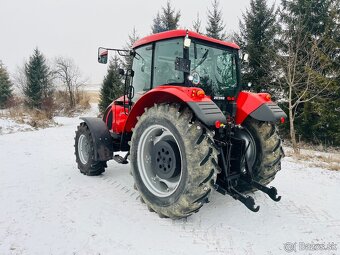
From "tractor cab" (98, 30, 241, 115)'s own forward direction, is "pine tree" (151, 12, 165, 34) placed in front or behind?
in front

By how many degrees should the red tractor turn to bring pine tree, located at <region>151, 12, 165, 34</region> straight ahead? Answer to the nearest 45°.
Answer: approximately 45° to its right

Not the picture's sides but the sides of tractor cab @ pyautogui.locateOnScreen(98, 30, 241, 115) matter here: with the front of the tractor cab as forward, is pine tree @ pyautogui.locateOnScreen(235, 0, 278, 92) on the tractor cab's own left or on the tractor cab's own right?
on the tractor cab's own right

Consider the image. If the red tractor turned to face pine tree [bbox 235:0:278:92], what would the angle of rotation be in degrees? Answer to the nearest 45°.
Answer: approximately 45° to its right

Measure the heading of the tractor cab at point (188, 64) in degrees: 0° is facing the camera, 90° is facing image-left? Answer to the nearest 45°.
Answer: approximately 135°

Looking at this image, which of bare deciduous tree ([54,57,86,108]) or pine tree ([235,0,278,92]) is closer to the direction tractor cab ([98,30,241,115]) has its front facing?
the bare deciduous tree

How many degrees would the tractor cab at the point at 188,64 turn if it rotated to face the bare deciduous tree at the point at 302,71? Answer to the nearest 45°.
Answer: approximately 90° to its right

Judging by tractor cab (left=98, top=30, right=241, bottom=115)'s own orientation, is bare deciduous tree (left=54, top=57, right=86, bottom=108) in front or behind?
in front

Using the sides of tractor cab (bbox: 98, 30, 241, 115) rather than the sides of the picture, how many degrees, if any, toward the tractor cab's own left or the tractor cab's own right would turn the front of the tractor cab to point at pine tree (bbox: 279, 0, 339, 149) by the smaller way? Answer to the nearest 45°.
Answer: approximately 90° to the tractor cab's own right

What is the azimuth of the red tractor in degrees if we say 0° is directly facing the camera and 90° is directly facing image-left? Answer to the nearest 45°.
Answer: approximately 135°
